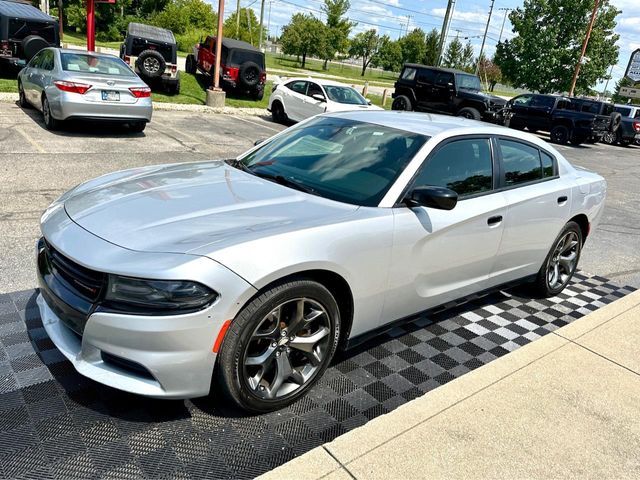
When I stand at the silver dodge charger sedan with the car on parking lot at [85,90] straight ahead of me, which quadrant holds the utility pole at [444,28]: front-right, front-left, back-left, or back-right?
front-right

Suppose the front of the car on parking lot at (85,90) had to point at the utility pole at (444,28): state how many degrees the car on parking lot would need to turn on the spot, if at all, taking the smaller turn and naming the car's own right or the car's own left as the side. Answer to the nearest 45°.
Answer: approximately 90° to the car's own right

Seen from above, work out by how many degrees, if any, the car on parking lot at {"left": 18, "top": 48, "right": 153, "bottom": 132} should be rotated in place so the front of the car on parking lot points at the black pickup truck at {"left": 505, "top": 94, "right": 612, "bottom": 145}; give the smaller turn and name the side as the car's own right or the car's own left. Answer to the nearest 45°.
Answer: approximately 135° to the car's own right

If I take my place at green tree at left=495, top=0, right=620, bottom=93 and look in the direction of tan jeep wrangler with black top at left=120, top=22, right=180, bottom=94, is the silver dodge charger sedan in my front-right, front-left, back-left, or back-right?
front-left

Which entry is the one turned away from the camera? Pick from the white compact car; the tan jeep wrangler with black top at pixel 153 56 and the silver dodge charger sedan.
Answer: the tan jeep wrangler with black top

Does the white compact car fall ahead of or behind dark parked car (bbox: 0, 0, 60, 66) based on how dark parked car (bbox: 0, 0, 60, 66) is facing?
behind

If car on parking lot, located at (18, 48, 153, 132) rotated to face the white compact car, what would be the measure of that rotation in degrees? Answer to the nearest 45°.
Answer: approximately 90° to its right

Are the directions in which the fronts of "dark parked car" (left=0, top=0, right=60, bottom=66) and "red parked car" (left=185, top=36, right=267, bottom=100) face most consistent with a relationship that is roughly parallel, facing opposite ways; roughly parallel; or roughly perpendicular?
roughly parallel

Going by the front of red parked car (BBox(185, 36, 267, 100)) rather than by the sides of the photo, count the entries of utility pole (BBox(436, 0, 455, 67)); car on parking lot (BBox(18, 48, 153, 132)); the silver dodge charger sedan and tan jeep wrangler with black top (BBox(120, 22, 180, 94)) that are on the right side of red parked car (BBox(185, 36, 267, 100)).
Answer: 1

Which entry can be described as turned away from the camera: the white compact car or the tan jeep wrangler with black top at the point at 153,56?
the tan jeep wrangler with black top

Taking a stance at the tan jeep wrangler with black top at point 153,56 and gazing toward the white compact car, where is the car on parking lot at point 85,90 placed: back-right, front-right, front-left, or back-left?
front-right

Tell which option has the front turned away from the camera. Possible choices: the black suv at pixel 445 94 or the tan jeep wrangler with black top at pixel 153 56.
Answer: the tan jeep wrangler with black top

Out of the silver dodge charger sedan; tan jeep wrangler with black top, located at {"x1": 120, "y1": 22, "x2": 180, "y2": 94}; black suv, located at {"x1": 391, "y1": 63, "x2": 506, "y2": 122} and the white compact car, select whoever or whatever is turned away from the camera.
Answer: the tan jeep wrangler with black top

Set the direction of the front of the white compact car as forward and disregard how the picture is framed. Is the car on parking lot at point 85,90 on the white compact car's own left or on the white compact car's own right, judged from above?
on the white compact car's own right

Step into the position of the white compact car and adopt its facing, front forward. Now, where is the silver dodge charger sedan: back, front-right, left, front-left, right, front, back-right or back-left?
front-right

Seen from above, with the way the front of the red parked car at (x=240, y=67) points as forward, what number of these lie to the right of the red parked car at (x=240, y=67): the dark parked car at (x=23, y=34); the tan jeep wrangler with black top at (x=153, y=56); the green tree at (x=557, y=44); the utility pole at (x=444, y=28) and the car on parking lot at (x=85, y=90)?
2

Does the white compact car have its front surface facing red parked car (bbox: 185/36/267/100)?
no

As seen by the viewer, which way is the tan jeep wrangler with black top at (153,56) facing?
away from the camera

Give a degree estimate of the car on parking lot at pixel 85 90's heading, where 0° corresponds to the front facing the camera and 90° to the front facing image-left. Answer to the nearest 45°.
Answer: approximately 135°
